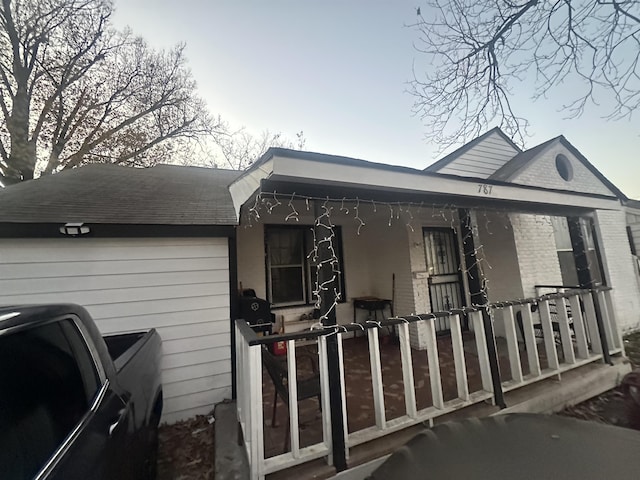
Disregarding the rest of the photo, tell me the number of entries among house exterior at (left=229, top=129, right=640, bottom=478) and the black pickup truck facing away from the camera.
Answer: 0

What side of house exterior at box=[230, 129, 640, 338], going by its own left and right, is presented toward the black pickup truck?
right

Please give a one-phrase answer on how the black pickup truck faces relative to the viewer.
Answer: facing the viewer and to the left of the viewer

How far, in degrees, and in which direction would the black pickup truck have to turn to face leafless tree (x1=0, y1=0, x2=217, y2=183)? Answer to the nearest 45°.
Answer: approximately 135° to its right

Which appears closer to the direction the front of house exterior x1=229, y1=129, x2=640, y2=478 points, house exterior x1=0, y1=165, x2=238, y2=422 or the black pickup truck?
the black pickup truck

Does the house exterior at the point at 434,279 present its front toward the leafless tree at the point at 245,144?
no

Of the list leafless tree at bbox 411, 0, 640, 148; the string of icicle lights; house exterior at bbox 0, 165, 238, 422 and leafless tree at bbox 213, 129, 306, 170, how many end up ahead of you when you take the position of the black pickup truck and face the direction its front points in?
0

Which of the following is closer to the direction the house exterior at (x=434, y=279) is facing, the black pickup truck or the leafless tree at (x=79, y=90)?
the black pickup truck

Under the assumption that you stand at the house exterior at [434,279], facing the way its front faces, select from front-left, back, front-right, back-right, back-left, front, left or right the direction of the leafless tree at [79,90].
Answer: back-right

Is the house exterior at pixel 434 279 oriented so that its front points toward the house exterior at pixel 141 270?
no

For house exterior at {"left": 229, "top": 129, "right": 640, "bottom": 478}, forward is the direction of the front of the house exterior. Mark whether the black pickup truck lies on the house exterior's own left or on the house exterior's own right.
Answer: on the house exterior's own right

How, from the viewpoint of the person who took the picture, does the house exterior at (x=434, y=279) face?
facing the viewer and to the right of the viewer

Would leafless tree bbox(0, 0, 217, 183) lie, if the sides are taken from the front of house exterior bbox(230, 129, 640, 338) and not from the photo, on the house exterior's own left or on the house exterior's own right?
on the house exterior's own right

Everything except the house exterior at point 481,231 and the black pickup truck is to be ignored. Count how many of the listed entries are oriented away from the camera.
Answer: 0
